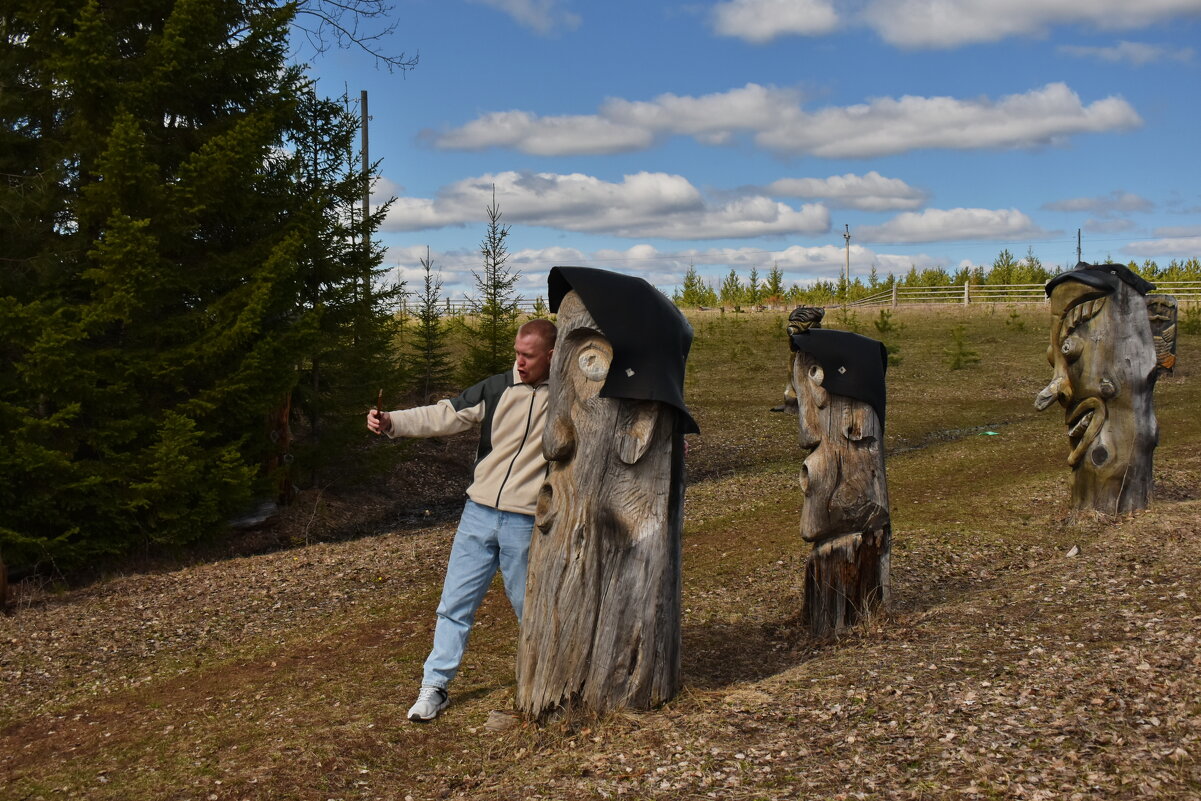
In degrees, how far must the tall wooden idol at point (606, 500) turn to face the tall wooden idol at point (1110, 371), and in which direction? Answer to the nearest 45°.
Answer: approximately 135° to its right

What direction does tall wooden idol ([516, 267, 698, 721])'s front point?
to the viewer's left

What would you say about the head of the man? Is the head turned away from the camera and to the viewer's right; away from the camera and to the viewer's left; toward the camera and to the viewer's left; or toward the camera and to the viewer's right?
toward the camera and to the viewer's left

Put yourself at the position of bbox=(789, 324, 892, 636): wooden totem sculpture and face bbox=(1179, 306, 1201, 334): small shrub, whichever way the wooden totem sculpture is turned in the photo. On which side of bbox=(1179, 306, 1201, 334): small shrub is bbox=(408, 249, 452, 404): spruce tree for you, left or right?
left

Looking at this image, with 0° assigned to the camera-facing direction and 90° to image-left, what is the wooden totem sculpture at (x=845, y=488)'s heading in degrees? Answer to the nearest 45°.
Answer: approximately 90°

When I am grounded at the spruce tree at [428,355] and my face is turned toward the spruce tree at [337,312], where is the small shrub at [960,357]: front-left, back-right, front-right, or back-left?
back-left

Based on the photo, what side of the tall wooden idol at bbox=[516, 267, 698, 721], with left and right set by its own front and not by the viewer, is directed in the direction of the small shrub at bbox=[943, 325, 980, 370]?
right
